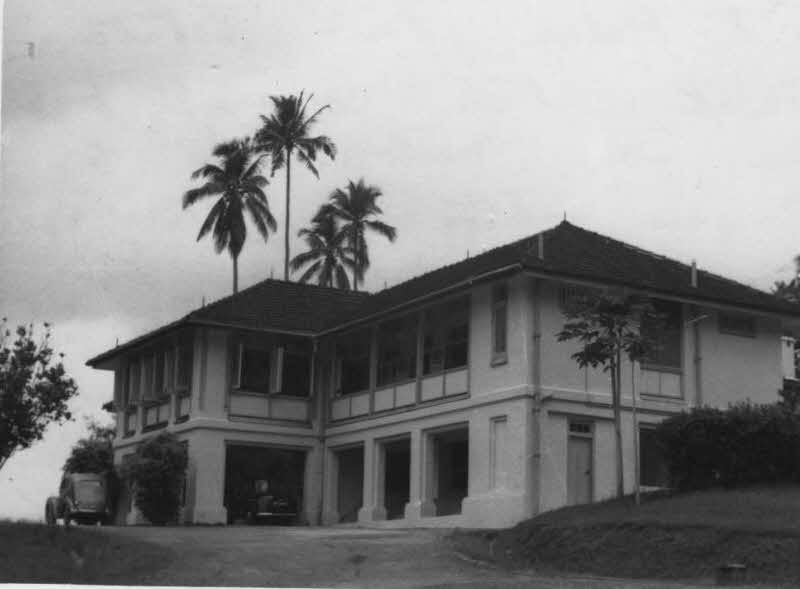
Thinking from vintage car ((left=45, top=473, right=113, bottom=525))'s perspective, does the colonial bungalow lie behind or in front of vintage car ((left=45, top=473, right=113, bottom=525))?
behind
